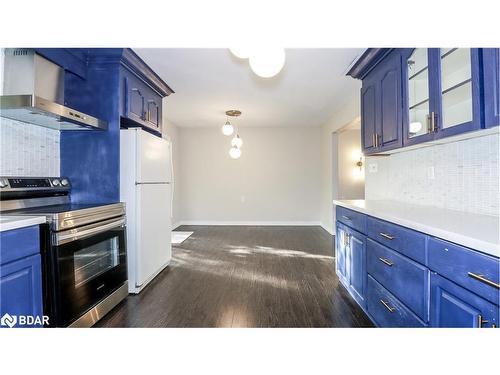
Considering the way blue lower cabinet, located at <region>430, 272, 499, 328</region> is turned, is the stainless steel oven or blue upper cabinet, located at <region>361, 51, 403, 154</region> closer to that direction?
the stainless steel oven

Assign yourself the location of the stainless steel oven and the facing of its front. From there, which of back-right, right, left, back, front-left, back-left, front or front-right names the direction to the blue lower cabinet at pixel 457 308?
front

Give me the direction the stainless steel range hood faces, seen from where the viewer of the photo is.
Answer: facing the viewer and to the right of the viewer

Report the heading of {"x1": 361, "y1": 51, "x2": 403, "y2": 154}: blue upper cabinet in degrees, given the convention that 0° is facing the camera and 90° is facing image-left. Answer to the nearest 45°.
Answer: approximately 45°

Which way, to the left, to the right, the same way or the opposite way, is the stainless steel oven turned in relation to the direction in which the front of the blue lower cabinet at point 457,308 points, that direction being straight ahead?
the opposite way

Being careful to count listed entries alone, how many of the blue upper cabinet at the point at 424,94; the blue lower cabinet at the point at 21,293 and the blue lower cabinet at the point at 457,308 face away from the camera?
0

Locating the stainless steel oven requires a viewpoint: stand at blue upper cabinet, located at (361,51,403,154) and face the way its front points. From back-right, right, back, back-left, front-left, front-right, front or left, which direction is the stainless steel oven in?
front

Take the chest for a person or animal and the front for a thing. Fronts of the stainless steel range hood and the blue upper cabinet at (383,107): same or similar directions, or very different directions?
very different directions

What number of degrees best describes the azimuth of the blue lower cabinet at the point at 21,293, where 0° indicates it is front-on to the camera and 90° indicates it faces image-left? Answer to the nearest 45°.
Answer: approximately 315°

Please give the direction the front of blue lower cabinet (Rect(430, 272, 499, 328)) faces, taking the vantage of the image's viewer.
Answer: facing the viewer and to the left of the viewer

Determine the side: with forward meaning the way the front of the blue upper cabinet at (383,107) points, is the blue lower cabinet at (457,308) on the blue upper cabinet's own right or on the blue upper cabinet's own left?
on the blue upper cabinet's own left

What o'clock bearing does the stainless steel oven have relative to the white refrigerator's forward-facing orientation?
The stainless steel oven is roughly at 3 o'clock from the white refrigerator.

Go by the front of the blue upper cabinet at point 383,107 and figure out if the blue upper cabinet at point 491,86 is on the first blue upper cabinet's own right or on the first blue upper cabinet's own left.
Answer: on the first blue upper cabinet's own left

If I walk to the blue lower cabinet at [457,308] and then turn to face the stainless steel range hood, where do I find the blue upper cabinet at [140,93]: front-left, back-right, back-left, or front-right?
front-right

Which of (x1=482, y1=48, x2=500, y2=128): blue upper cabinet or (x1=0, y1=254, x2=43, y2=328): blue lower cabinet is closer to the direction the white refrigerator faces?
the blue upper cabinet
